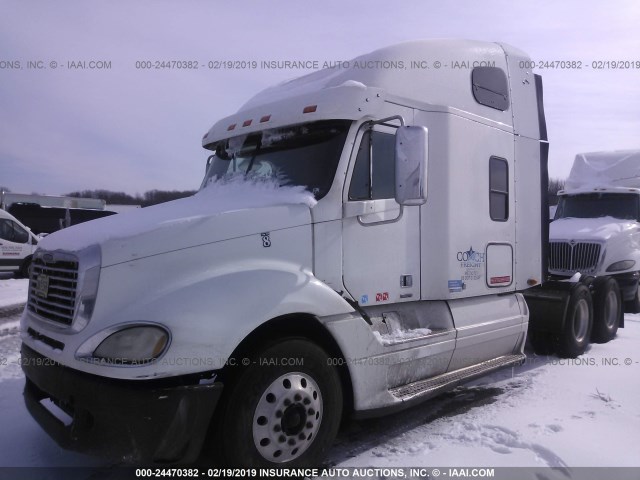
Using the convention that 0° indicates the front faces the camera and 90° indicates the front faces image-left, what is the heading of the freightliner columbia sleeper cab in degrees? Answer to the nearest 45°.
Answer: approximately 45°

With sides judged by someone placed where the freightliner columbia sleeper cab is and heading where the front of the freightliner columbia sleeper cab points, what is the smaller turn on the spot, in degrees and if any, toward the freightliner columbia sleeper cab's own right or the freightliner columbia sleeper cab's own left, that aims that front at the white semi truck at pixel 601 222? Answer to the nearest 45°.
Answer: approximately 180°

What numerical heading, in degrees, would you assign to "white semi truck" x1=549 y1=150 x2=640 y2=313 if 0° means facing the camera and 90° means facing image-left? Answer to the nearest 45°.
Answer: approximately 45°

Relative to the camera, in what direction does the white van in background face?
facing to the right of the viewer

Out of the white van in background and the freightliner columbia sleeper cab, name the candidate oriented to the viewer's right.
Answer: the white van in background
